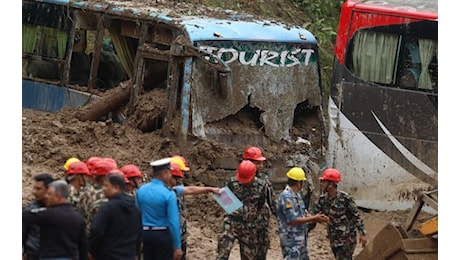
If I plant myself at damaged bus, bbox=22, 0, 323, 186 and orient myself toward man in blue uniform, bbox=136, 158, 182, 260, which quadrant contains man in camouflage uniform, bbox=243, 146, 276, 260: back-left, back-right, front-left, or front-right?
front-left

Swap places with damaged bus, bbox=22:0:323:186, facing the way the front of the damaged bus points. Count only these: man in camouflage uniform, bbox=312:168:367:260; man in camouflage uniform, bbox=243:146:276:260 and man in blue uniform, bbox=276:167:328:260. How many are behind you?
0

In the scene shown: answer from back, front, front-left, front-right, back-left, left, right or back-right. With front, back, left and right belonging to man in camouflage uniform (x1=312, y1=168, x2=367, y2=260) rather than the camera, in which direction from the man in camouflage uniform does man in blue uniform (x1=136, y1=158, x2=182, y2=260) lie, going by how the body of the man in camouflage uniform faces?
front

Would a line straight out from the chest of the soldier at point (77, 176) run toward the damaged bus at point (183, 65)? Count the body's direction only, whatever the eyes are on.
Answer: no

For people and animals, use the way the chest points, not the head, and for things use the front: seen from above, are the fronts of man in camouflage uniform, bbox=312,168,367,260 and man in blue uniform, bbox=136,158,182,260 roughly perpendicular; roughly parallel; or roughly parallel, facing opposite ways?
roughly parallel, facing opposite ways

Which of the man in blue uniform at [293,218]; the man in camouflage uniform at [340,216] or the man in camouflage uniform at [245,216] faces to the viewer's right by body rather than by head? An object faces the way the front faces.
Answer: the man in blue uniform
